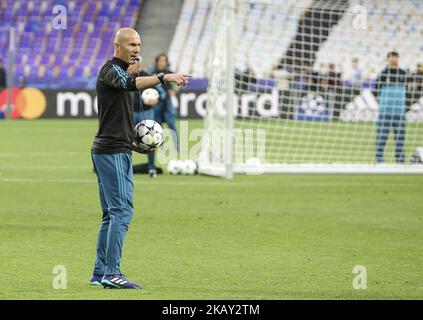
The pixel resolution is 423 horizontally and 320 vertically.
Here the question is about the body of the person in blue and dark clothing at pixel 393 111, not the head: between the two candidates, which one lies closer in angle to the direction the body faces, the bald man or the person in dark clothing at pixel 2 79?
the bald man

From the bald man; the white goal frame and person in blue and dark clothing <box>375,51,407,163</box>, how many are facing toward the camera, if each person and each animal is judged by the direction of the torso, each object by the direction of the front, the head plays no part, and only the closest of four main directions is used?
2

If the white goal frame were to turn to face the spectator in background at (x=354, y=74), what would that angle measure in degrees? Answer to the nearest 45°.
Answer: approximately 180°

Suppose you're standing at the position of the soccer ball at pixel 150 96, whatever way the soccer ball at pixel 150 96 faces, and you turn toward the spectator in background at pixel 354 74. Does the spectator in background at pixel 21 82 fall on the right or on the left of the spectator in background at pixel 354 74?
left

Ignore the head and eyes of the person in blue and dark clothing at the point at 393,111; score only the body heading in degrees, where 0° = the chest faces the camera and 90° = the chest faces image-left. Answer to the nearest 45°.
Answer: approximately 0°
